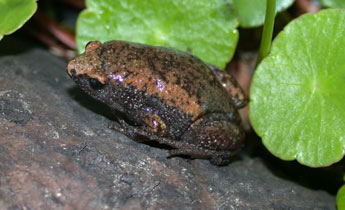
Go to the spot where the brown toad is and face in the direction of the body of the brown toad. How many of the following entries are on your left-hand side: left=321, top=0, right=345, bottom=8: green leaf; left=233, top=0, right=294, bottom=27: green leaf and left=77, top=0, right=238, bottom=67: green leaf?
0

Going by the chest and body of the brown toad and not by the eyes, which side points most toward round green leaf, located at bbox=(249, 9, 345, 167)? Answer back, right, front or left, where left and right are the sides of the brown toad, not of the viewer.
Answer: back

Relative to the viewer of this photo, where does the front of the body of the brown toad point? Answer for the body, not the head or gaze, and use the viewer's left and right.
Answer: facing to the left of the viewer

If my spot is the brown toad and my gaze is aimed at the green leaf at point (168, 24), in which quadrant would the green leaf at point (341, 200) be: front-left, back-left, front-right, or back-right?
back-right

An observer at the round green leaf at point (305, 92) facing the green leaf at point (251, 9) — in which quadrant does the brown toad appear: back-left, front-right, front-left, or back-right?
front-left

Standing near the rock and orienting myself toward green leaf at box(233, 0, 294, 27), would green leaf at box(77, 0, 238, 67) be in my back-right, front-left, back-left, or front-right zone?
front-left

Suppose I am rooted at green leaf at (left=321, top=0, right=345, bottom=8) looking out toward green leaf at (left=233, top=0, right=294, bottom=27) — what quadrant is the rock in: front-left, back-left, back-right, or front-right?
front-left

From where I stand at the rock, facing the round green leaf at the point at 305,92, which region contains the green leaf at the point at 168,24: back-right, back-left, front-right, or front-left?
front-left

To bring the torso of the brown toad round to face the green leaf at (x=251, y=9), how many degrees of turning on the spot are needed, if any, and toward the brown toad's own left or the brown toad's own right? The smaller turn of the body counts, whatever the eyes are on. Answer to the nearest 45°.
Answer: approximately 135° to the brown toad's own right

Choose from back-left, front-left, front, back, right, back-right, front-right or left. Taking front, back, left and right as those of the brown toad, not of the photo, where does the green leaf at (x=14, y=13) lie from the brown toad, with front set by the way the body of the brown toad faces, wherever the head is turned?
front

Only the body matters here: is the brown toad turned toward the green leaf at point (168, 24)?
no

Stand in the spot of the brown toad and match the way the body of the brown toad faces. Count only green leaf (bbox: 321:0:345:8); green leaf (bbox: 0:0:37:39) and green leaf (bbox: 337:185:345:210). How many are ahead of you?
1

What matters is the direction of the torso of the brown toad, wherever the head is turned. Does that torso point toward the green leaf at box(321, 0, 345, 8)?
no
